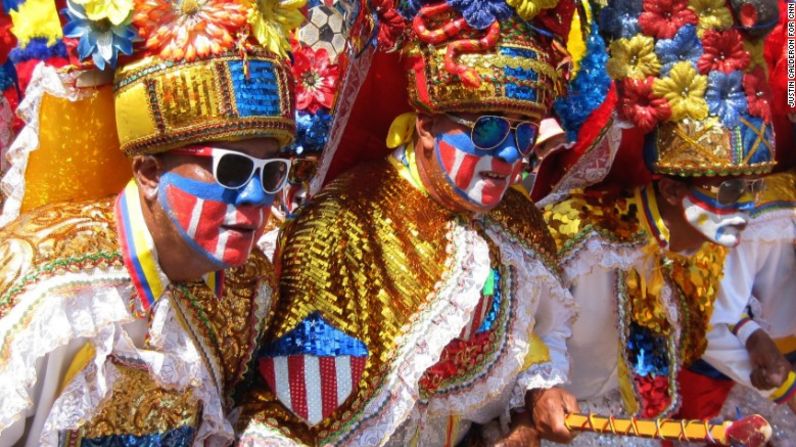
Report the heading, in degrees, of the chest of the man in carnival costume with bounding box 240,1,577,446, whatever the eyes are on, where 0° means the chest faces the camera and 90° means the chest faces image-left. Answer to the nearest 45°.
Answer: approximately 315°

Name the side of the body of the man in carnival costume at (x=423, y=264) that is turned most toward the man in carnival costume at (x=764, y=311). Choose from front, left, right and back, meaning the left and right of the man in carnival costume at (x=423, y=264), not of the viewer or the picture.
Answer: left

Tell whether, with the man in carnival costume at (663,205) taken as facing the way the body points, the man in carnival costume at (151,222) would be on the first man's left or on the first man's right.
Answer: on the first man's right

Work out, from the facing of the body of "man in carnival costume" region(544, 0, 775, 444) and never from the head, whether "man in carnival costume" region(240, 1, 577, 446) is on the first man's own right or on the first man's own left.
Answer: on the first man's own right

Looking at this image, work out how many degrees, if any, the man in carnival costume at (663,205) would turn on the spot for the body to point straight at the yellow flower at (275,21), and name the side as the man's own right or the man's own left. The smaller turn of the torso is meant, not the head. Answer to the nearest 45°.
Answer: approximately 90° to the man's own right

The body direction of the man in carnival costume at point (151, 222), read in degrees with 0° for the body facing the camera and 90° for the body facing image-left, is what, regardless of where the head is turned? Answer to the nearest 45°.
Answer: approximately 315°

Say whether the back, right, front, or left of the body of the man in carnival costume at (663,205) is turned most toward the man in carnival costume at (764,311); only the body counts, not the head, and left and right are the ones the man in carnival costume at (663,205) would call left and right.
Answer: left

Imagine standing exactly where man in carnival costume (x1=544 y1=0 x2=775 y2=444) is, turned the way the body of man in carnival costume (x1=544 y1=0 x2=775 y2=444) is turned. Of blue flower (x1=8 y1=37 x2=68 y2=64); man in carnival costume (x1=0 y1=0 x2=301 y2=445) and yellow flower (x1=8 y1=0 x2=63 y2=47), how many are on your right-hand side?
3

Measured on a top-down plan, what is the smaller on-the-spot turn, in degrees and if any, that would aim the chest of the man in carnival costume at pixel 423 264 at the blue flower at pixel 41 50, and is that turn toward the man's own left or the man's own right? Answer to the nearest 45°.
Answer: approximately 135° to the man's own right

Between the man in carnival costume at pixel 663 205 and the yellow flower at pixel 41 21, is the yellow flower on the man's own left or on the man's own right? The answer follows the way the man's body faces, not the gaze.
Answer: on the man's own right

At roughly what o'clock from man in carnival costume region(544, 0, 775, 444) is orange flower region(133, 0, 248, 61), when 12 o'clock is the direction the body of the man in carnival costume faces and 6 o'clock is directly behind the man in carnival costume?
The orange flower is roughly at 3 o'clock from the man in carnival costume.
